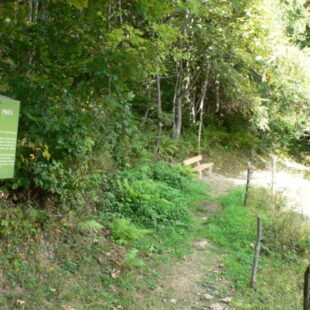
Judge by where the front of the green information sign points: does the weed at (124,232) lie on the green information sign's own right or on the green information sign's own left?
on the green information sign's own left

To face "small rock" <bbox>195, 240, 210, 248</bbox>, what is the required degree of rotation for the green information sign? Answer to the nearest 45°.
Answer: approximately 90° to its left

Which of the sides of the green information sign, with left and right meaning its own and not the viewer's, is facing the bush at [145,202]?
left

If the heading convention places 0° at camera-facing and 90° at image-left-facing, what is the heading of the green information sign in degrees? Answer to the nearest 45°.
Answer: approximately 315°

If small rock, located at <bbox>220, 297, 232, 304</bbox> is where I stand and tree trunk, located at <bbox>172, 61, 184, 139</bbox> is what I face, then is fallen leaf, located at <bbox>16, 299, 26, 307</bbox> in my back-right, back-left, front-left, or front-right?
back-left

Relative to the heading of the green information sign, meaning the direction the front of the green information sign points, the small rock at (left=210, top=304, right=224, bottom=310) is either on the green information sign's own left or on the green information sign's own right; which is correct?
on the green information sign's own left

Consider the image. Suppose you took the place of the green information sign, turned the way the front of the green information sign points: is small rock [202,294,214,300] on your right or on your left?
on your left
